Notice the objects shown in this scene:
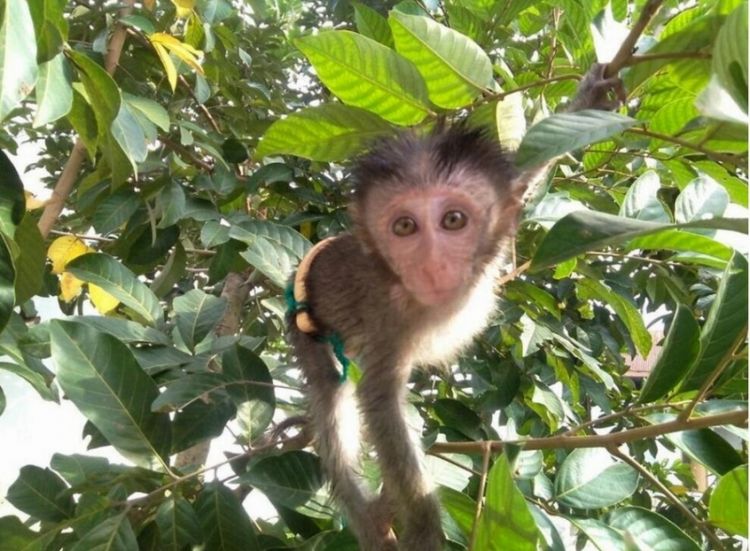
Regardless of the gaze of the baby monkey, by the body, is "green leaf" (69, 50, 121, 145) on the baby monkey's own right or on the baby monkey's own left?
on the baby monkey's own right

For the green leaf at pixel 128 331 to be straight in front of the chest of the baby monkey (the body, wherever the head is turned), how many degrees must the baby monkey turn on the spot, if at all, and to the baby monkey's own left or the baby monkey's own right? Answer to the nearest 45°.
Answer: approximately 90° to the baby monkey's own right

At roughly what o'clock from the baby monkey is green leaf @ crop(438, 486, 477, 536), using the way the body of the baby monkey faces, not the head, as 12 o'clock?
The green leaf is roughly at 9 o'clock from the baby monkey.

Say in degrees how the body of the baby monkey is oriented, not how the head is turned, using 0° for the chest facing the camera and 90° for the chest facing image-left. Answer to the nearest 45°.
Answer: approximately 315°

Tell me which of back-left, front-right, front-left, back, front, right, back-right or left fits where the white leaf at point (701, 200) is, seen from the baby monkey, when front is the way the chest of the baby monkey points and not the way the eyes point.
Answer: left

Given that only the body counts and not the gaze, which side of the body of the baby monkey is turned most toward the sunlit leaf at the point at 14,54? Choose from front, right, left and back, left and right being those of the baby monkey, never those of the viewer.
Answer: right

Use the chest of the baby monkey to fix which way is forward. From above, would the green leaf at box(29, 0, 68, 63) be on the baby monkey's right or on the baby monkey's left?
on the baby monkey's right

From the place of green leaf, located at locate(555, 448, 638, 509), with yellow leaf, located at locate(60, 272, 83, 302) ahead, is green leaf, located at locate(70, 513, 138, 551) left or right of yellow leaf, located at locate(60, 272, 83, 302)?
left
